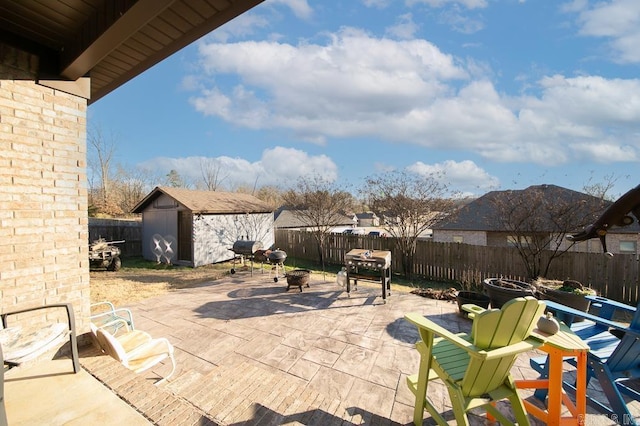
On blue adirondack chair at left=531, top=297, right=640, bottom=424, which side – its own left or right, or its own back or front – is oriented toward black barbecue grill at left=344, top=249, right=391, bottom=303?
front

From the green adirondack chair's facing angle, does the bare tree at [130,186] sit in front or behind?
in front

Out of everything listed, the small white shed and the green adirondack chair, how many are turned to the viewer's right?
0

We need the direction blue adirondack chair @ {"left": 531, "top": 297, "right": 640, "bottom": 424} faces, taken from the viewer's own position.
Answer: facing away from the viewer and to the left of the viewer

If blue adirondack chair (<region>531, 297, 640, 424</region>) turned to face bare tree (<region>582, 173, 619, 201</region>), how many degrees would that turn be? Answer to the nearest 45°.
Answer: approximately 45° to its right

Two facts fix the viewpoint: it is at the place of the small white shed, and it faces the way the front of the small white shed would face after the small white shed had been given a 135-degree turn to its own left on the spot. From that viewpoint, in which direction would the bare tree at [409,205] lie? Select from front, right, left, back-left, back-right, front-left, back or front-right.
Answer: front-right

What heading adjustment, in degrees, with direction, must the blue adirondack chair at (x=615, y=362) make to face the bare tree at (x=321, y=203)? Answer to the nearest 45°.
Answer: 0° — it already faces it

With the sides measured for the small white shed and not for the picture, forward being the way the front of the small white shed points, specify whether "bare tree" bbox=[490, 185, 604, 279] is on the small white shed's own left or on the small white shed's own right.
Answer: on the small white shed's own left
